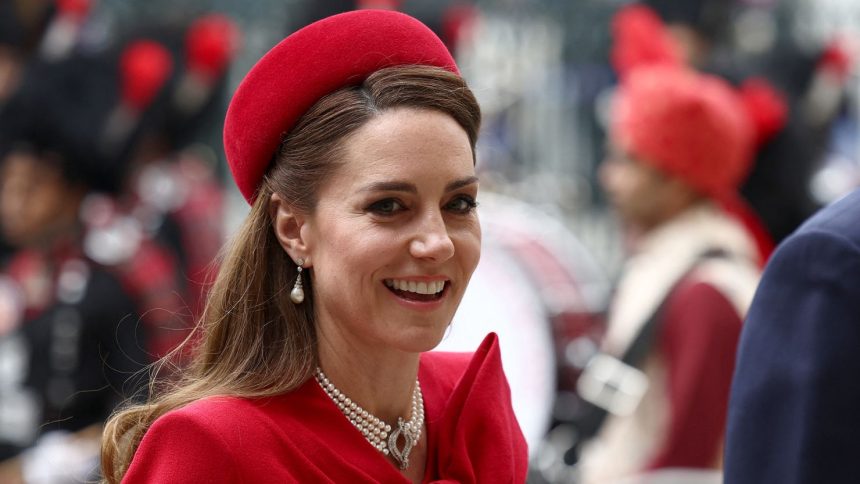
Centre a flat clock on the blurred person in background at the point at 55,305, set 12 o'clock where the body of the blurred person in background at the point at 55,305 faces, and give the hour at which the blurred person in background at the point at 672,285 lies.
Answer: the blurred person in background at the point at 672,285 is roughly at 9 o'clock from the blurred person in background at the point at 55,305.

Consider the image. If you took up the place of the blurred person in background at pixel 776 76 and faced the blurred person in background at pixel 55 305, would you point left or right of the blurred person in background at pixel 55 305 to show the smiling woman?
left

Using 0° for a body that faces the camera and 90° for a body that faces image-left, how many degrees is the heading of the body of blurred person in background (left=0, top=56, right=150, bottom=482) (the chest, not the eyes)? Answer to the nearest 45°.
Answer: approximately 45°

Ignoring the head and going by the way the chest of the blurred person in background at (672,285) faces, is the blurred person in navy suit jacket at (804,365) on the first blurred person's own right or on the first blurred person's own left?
on the first blurred person's own left

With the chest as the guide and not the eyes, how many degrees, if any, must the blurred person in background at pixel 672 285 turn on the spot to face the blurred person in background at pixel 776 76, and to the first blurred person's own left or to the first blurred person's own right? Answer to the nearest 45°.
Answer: approximately 90° to the first blurred person's own right

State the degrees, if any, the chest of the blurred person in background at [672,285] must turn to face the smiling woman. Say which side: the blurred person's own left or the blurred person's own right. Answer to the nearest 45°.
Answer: approximately 90° to the blurred person's own left

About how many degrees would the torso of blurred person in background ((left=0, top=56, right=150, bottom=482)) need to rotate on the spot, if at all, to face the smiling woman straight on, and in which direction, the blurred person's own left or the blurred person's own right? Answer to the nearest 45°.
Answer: approximately 45° to the blurred person's own left

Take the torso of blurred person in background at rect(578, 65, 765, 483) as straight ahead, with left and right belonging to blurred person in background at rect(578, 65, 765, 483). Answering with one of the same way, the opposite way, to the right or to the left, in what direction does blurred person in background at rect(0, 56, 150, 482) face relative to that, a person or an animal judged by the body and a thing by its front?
to the left

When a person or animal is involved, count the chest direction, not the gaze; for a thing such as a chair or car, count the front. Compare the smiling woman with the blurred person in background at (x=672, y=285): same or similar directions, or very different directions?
very different directions

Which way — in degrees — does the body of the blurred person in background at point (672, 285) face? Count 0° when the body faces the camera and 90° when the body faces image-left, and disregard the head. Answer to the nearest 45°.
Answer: approximately 90°
